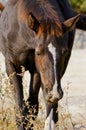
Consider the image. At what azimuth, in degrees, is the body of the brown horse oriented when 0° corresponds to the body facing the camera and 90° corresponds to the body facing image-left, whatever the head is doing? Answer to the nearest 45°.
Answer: approximately 0°
